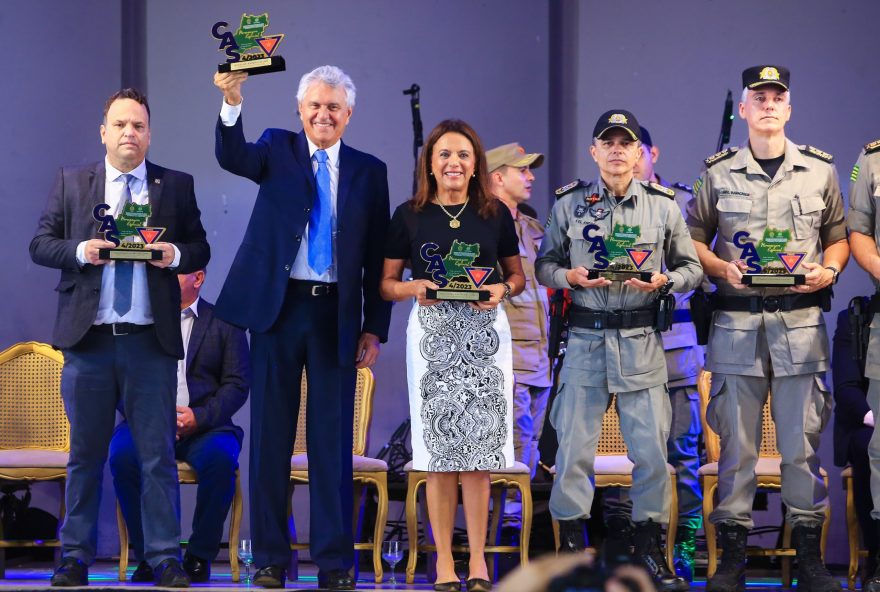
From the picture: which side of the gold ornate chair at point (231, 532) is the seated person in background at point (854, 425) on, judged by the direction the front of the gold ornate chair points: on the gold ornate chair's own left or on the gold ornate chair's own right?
on the gold ornate chair's own left

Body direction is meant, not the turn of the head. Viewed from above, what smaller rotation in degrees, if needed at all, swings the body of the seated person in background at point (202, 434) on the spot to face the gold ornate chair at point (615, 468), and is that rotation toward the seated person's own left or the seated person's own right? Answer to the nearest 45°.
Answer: approximately 90° to the seated person's own left

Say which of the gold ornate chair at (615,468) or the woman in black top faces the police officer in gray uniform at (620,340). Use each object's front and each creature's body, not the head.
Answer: the gold ornate chair

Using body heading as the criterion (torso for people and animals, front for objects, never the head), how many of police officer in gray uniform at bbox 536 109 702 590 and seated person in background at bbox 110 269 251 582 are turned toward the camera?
2

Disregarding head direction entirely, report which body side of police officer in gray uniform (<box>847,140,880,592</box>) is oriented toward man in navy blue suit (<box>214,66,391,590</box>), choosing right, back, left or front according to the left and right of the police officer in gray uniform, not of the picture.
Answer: right

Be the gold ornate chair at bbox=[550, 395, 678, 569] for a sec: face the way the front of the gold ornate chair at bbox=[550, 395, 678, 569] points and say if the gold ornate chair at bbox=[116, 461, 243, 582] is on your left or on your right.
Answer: on your right

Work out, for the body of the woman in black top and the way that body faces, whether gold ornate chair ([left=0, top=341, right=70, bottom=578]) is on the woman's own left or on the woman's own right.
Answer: on the woman's own right

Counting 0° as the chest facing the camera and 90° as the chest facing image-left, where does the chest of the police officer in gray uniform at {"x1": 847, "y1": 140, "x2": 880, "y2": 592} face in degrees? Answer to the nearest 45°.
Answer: approximately 0°

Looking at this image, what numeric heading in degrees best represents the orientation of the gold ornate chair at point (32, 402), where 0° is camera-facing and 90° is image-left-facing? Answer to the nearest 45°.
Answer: approximately 0°

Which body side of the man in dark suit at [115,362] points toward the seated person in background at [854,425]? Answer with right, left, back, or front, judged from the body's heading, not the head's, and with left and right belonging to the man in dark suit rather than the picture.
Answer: left

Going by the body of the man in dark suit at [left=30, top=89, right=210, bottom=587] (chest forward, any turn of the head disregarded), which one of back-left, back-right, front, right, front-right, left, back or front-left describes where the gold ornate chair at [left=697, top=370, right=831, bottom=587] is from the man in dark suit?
left

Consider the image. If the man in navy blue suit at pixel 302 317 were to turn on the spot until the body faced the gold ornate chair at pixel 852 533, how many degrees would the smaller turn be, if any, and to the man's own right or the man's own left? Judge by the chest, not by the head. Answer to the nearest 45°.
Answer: approximately 90° to the man's own left
